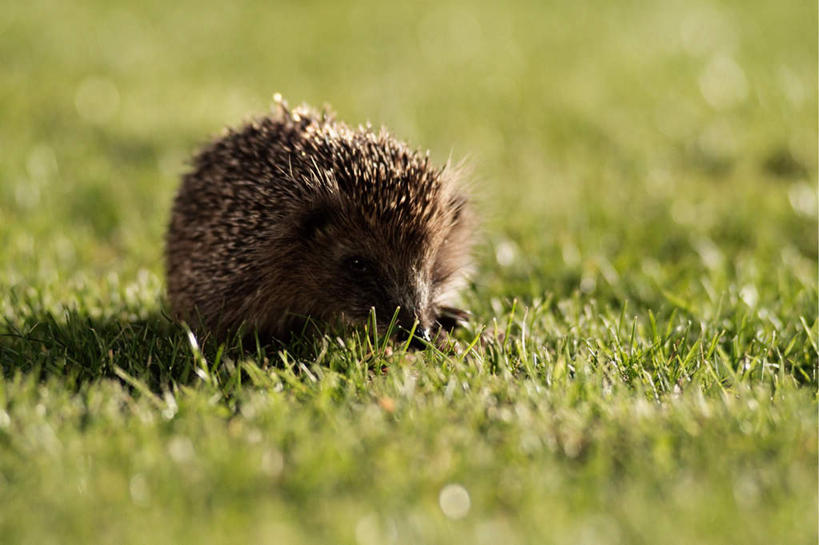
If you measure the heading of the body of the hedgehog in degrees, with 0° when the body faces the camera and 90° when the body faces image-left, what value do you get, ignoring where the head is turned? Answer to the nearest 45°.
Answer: approximately 315°
